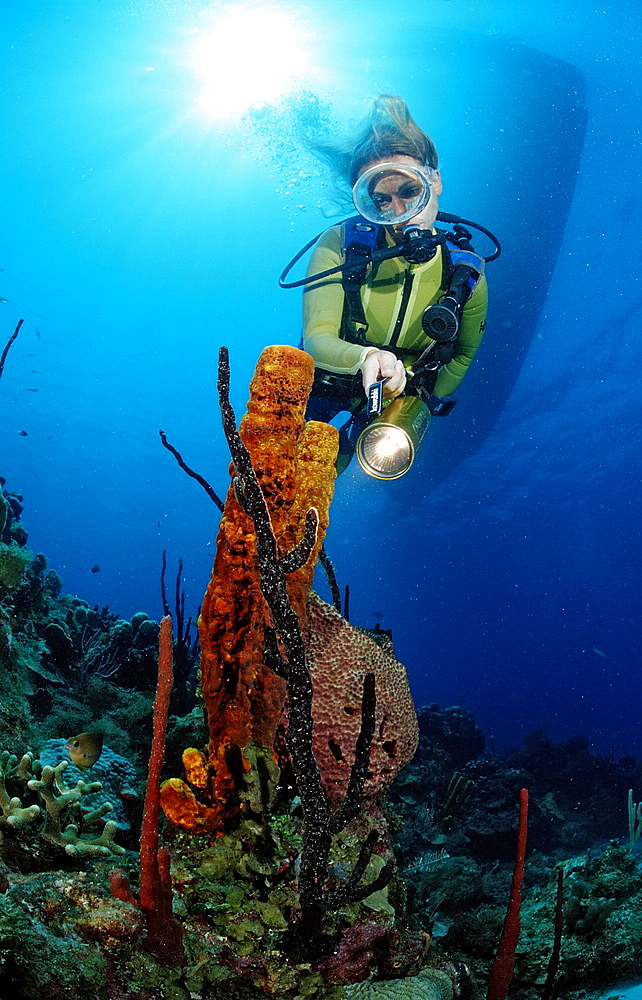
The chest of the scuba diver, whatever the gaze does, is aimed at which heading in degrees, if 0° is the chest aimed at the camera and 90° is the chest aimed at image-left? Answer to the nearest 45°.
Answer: approximately 0°
